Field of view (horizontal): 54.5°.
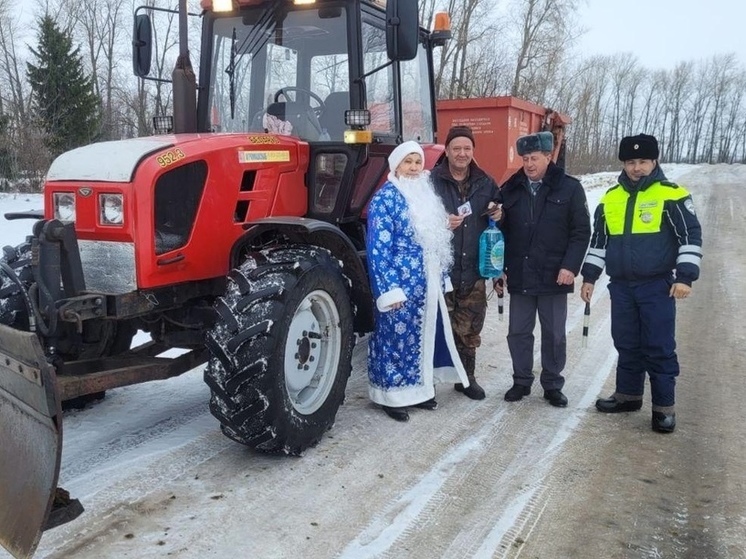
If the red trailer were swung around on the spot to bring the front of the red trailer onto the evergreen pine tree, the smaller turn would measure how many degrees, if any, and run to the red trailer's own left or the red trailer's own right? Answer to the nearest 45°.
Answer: approximately 90° to the red trailer's own right

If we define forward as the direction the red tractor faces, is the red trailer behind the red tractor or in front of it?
behind

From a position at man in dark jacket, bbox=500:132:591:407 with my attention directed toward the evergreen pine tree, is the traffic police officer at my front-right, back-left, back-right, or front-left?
back-right

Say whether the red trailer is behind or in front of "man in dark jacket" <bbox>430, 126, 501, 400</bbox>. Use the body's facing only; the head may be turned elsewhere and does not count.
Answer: behind

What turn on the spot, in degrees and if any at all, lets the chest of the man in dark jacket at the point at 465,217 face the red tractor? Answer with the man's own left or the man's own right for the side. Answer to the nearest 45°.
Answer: approximately 45° to the man's own right

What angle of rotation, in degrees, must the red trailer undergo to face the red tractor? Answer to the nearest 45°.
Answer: approximately 45° to its left

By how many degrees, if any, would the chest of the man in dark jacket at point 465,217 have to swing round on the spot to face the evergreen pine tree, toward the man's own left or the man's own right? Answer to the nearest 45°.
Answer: approximately 135° to the man's own right

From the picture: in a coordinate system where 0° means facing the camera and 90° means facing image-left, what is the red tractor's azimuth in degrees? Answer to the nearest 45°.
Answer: approximately 45°

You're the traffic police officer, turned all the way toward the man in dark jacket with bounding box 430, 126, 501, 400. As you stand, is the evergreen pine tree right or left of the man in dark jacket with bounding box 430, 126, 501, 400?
right
